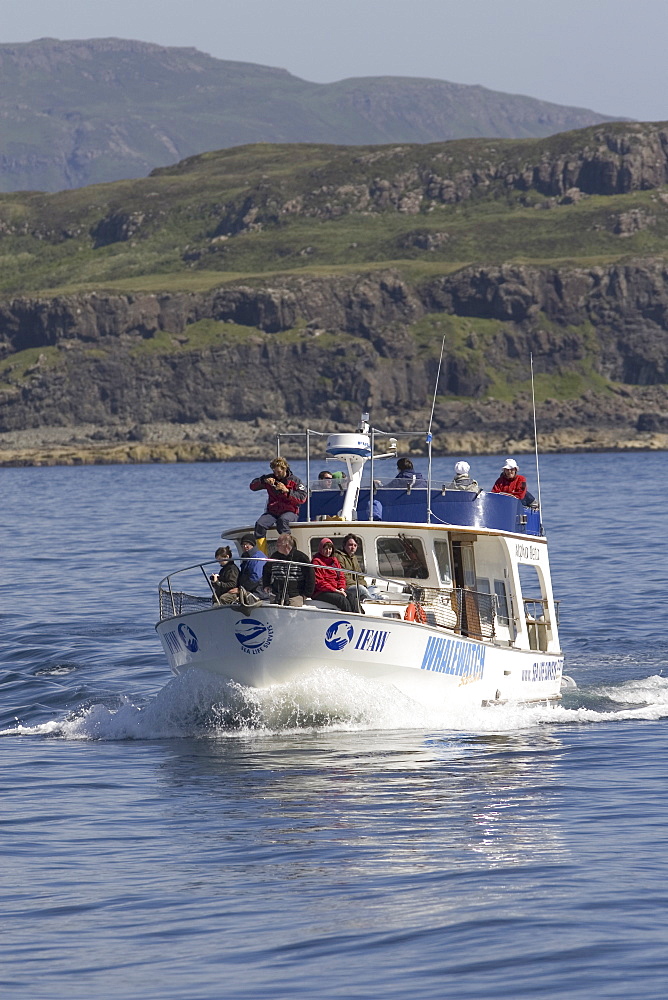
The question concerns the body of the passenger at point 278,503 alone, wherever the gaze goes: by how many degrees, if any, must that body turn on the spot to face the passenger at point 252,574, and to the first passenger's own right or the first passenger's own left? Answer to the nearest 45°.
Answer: approximately 45° to the first passenger's own left

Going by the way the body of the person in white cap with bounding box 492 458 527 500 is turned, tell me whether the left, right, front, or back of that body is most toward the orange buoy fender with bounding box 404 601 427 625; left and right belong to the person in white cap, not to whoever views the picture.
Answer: front

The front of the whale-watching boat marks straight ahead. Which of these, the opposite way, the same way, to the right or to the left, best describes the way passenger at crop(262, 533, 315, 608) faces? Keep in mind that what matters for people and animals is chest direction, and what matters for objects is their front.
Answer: the same way

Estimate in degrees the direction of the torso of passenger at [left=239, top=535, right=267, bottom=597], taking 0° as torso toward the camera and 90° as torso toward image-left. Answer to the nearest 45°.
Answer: approximately 45°

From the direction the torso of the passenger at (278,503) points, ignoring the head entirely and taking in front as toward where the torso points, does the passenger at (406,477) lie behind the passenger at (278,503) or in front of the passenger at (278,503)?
behind

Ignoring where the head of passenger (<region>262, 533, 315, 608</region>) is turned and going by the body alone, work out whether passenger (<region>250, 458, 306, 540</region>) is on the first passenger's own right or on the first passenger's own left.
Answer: on the first passenger's own right

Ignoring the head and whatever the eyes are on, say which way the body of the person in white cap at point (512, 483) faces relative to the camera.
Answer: toward the camera

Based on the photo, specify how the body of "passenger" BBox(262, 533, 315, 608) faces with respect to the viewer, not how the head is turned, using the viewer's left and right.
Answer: facing the viewer and to the left of the viewer

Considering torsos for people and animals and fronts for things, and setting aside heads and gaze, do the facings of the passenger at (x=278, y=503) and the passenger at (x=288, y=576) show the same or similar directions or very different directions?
same or similar directions

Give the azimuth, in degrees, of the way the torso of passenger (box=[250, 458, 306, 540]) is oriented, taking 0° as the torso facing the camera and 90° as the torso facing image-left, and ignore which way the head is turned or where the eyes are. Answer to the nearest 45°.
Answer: approximately 45°

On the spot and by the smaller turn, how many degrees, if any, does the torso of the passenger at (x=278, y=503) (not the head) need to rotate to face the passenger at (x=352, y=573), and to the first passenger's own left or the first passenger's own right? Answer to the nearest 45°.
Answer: approximately 90° to the first passenger's own left

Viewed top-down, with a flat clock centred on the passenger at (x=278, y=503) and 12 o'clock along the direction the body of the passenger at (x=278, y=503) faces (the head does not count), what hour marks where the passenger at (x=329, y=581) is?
the passenger at (x=329, y=581) is roughly at 10 o'clock from the passenger at (x=278, y=503).

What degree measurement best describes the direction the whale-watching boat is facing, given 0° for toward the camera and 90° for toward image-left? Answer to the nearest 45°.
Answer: approximately 45°
